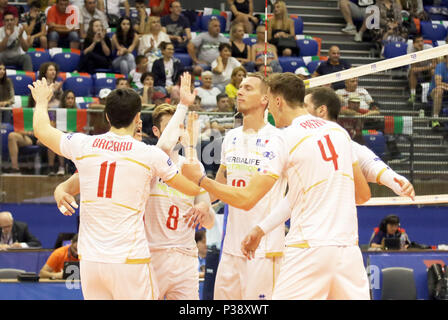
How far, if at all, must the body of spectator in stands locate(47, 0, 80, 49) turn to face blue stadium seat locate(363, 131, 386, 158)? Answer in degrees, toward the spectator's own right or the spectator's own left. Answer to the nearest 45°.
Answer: approximately 45° to the spectator's own left

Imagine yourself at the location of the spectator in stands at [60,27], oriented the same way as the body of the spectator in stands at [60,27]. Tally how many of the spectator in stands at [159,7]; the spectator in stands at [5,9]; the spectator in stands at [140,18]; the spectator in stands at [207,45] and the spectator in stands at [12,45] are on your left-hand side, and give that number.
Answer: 3

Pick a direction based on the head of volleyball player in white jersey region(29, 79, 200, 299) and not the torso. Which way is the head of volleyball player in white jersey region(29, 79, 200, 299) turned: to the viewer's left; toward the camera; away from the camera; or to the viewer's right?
away from the camera

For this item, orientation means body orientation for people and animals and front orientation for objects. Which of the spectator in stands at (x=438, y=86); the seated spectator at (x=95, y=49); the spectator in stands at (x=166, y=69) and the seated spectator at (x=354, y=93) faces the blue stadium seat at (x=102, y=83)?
the seated spectator at (x=95, y=49)

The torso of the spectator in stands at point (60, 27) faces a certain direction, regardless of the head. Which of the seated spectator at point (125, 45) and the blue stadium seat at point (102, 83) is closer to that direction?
the blue stadium seat

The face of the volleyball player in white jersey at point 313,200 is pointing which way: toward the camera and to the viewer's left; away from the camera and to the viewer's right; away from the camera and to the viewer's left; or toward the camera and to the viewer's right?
away from the camera and to the viewer's left

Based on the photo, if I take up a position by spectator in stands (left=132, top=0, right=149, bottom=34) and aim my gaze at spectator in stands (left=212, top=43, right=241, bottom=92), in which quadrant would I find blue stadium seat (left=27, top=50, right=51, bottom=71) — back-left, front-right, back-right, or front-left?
back-right

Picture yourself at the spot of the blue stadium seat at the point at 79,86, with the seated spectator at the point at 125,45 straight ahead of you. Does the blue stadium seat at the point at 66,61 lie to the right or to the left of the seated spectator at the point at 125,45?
left

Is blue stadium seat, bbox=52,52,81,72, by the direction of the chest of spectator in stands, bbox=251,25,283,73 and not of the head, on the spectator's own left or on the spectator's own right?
on the spectator's own right

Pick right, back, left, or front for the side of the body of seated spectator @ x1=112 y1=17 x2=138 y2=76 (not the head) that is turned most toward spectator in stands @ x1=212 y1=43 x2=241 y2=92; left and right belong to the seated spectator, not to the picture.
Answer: left

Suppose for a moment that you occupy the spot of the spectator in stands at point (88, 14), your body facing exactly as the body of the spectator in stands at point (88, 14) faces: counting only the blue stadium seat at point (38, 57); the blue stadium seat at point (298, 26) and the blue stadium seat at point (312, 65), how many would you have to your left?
2

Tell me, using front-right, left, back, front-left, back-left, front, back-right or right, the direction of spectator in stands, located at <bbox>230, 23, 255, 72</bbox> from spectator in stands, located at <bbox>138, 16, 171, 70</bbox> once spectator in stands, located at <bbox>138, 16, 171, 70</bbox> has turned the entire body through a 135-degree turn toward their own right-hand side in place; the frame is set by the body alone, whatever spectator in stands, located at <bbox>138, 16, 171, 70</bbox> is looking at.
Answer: back-right
